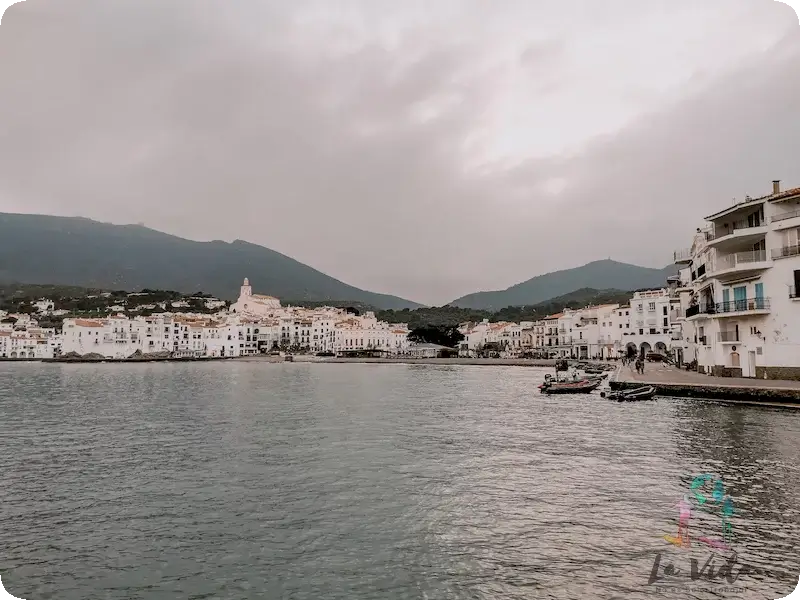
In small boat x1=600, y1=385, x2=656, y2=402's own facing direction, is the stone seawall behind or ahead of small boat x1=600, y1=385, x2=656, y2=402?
ahead

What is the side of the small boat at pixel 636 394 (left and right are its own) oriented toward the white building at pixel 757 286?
front

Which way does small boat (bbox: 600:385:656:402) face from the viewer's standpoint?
to the viewer's right

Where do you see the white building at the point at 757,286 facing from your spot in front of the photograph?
facing the viewer and to the left of the viewer

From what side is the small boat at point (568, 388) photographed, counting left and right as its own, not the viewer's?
right
